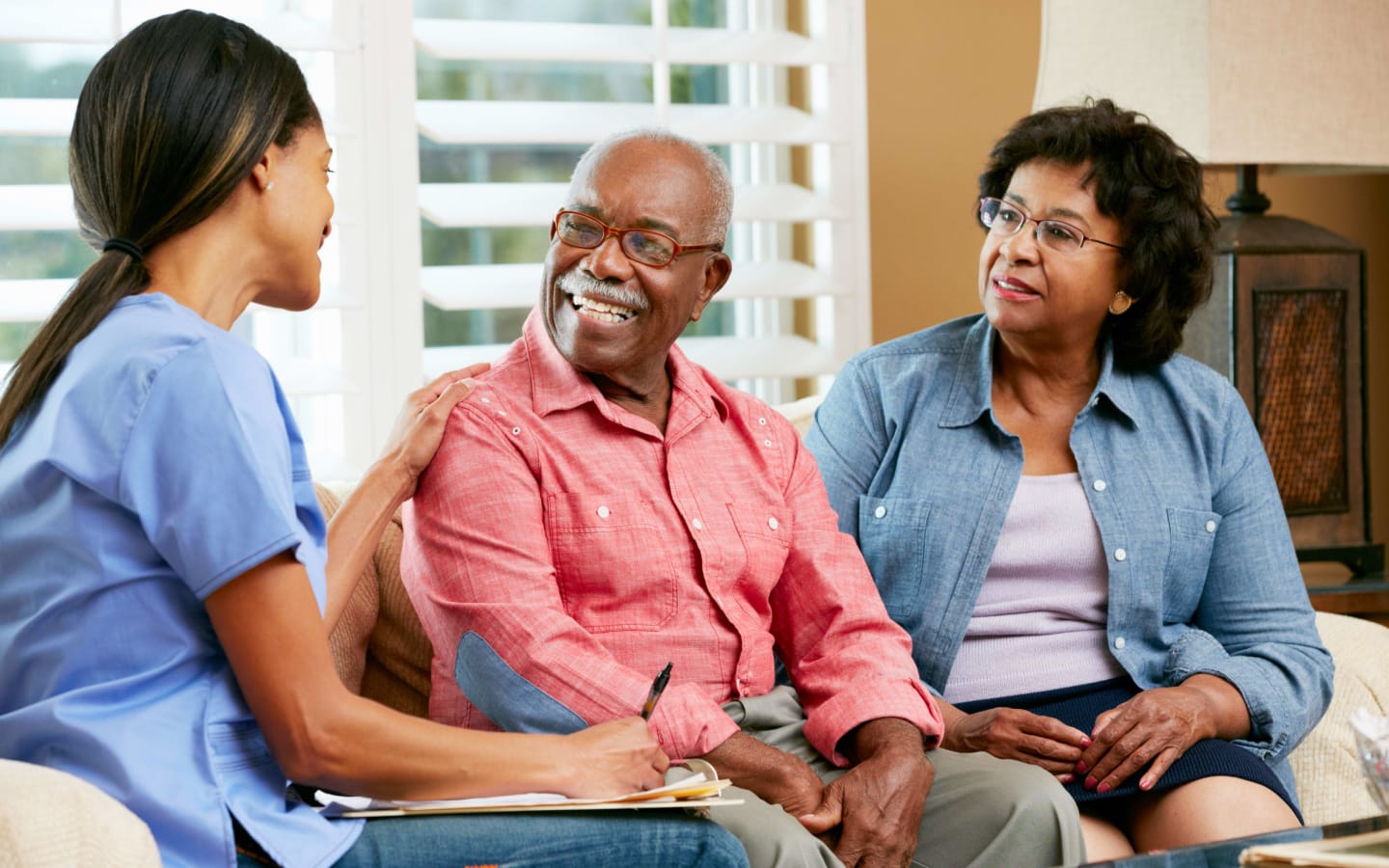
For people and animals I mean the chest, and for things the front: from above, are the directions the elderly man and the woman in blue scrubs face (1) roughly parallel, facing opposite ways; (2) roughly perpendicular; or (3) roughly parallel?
roughly perpendicular

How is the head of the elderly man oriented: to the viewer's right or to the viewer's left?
to the viewer's left

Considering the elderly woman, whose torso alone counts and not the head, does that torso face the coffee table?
yes

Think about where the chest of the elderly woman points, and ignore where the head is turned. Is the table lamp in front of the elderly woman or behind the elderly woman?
behind

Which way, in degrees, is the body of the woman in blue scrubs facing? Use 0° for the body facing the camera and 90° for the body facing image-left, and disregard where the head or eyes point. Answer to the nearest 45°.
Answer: approximately 225°

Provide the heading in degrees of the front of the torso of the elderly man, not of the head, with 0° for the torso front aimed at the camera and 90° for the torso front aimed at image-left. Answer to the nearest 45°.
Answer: approximately 315°

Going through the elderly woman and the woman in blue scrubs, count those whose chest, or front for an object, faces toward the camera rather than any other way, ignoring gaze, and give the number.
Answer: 1

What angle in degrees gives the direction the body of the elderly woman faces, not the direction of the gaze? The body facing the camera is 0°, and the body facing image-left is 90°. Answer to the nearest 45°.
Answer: approximately 0°

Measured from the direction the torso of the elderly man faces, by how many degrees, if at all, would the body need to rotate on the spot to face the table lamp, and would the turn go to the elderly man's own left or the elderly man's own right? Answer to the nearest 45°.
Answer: approximately 90° to the elderly man's own left
